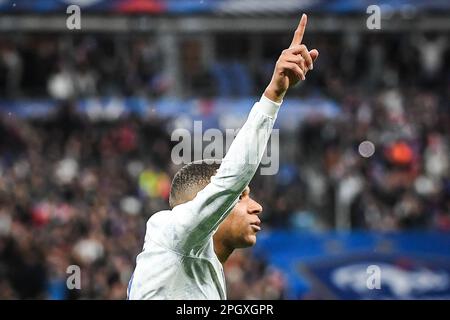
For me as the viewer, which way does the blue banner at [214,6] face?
facing the viewer

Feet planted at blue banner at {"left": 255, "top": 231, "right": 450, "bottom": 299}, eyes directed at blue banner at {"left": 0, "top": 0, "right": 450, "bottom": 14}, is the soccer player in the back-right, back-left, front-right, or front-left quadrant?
back-left

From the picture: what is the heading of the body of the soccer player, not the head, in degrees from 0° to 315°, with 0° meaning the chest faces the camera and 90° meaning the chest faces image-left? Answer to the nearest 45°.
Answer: approximately 270°

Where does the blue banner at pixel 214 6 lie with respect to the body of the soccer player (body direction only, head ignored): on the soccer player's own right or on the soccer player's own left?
on the soccer player's own left

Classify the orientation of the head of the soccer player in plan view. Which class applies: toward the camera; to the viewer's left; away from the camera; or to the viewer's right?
to the viewer's right

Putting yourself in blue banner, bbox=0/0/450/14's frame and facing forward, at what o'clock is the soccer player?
The soccer player is roughly at 12 o'clock from the blue banner.

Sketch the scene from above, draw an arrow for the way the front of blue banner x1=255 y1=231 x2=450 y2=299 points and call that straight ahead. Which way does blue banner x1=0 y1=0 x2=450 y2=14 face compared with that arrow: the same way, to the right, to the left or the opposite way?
the same way

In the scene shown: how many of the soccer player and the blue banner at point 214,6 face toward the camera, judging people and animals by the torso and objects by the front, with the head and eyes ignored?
1

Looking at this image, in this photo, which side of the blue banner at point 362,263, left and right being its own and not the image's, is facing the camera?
front
